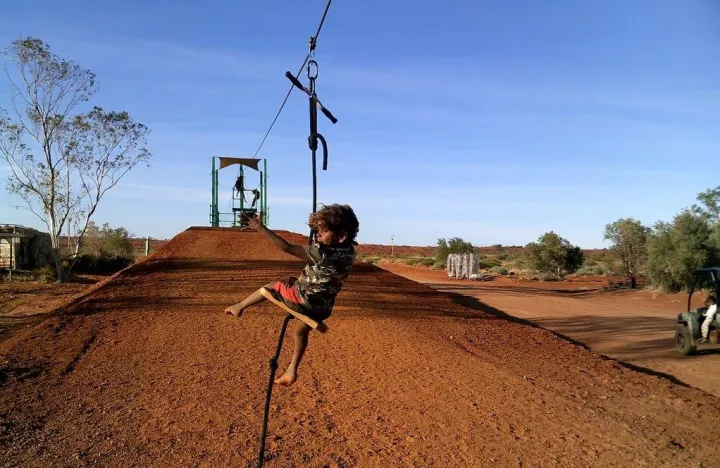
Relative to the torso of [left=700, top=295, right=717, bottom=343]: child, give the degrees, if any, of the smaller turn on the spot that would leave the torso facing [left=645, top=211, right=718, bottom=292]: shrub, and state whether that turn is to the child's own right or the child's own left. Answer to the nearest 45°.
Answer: approximately 90° to the child's own right

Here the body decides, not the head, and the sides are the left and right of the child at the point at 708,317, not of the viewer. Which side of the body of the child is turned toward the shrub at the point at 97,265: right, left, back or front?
front

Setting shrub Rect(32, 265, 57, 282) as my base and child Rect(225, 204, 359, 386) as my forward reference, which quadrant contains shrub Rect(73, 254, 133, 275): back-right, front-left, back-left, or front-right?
back-left

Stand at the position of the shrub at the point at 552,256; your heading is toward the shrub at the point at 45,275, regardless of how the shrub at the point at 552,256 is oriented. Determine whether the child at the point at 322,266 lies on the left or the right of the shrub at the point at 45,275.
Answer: left

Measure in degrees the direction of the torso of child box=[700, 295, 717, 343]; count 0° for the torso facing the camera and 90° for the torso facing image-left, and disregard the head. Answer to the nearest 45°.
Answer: approximately 90°

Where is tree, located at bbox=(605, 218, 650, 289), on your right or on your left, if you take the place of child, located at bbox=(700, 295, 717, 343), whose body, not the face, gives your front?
on your right

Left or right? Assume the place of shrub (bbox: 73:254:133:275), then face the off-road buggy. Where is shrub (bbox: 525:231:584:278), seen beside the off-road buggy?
left

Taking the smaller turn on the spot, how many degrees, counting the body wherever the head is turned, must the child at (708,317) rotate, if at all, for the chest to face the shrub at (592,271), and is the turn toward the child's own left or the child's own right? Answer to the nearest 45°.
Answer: approximately 90° to the child's own right

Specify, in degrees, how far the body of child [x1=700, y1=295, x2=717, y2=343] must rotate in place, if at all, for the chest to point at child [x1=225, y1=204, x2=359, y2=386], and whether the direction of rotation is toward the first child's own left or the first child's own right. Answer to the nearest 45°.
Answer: approximately 90° to the first child's own left

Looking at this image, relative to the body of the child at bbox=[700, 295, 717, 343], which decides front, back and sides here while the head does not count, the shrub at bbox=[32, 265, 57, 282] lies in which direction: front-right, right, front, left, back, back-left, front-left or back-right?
front

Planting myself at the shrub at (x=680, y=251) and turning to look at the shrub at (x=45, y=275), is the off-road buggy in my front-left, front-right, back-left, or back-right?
front-left
